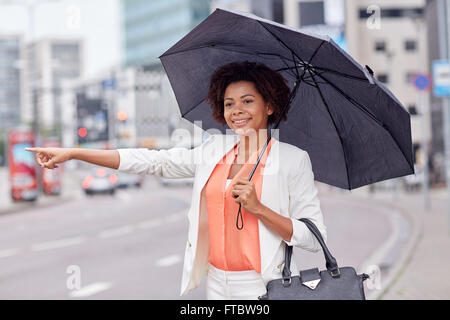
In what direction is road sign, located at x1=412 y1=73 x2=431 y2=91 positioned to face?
toward the camera

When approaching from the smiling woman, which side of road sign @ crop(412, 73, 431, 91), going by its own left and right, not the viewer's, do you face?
front

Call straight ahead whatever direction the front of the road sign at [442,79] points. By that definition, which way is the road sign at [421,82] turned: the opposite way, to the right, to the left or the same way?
the same way

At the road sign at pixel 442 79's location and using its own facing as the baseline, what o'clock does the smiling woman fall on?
The smiling woman is roughly at 12 o'clock from the road sign.

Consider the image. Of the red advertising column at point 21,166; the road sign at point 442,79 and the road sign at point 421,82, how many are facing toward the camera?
3

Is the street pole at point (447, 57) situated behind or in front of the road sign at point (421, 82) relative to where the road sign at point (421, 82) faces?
in front

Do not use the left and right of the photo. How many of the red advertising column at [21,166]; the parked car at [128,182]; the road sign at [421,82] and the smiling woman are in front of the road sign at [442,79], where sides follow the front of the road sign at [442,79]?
1
